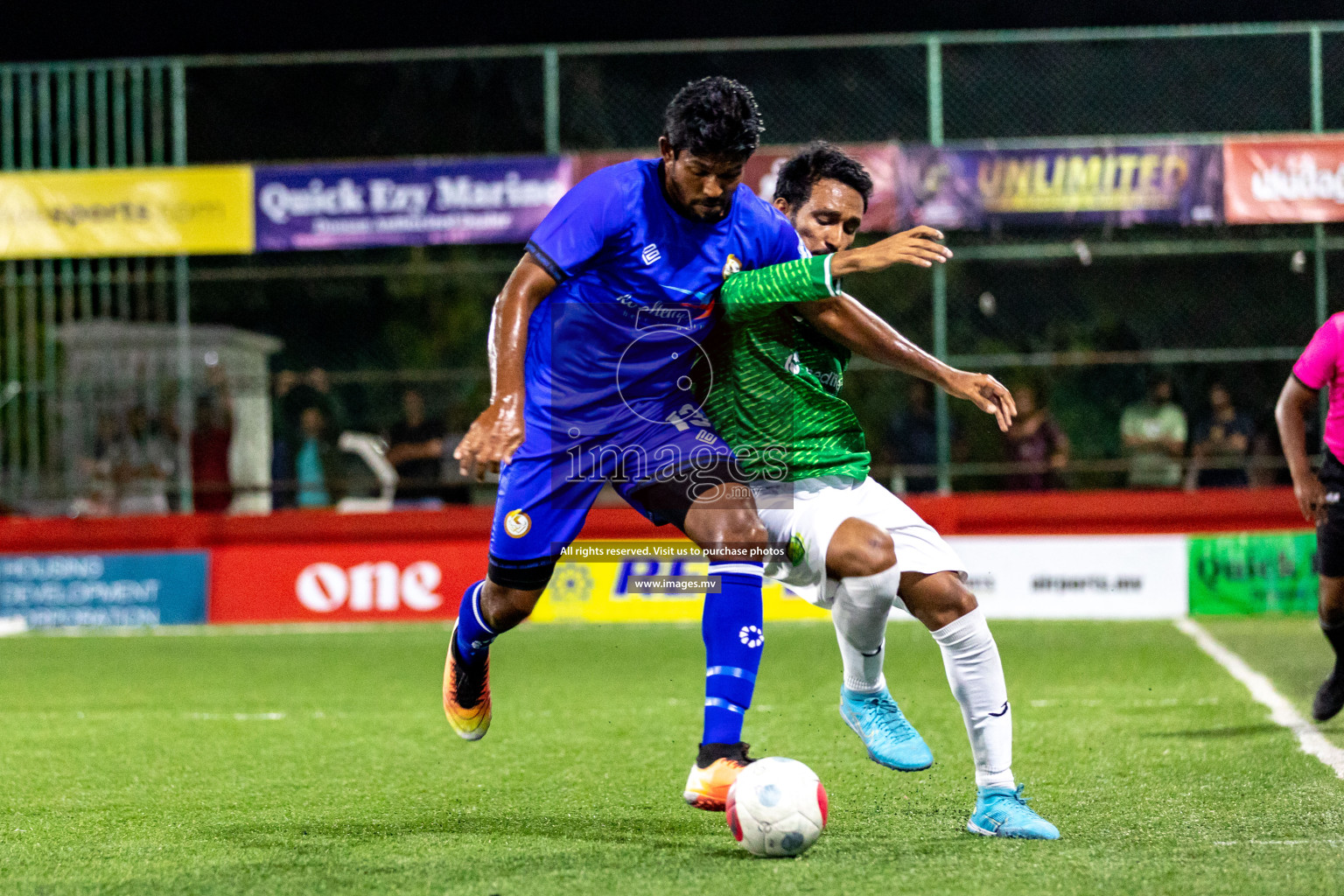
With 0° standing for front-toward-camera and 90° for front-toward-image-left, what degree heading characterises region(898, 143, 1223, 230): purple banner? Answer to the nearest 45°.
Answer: approximately 0°

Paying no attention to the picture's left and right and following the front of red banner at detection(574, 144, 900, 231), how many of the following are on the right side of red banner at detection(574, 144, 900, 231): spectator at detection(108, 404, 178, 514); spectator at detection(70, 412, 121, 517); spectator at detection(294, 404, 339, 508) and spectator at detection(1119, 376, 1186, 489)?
3

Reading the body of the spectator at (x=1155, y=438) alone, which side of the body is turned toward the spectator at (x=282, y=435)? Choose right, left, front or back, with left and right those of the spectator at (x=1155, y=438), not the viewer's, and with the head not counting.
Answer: right

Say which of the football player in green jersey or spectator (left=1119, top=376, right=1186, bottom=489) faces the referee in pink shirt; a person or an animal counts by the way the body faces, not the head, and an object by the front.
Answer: the spectator

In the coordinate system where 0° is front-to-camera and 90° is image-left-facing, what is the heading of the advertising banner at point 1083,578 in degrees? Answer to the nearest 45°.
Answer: approximately 0°

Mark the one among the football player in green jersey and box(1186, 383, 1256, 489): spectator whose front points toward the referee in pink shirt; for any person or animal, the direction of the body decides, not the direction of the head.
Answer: the spectator
